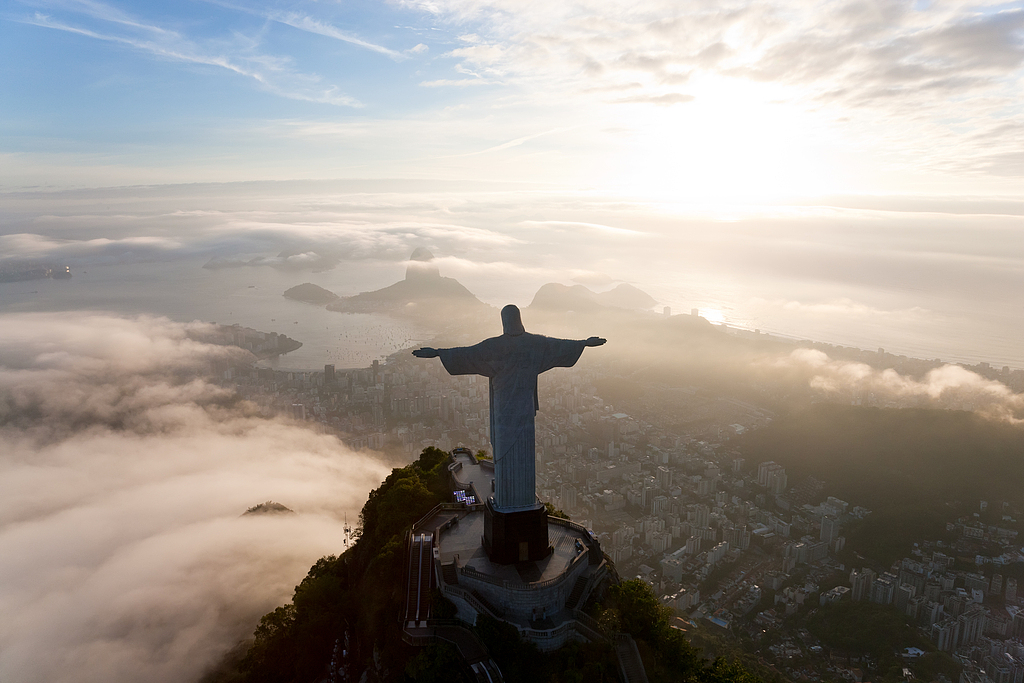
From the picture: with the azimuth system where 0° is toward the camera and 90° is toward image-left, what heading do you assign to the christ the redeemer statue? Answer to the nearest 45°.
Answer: approximately 180°

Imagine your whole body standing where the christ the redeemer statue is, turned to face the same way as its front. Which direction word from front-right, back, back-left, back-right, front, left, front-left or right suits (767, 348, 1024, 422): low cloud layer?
front-right
